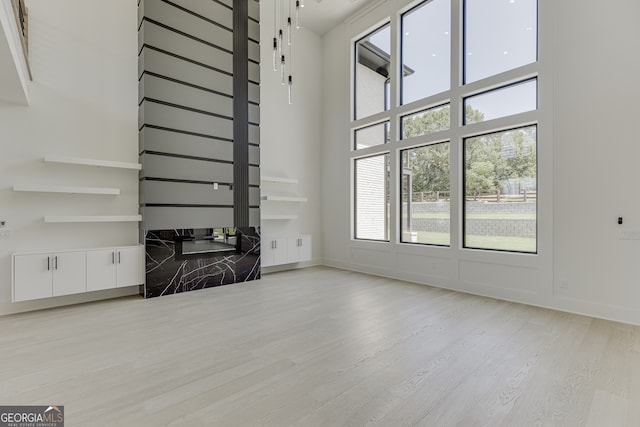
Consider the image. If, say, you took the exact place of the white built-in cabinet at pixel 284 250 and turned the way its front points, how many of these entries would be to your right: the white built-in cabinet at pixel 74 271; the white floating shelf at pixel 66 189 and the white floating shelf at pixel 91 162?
3

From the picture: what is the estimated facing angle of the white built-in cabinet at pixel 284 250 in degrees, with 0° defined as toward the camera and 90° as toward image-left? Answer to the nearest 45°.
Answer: approximately 315°

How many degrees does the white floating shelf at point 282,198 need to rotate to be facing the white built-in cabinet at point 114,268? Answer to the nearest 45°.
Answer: approximately 90° to its right

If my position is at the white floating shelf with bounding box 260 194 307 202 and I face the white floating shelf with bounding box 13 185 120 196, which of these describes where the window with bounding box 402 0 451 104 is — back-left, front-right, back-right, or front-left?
back-left

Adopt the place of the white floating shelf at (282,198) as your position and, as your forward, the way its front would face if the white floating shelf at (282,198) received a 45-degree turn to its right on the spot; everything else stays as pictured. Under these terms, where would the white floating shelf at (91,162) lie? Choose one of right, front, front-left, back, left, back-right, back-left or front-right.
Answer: front-right

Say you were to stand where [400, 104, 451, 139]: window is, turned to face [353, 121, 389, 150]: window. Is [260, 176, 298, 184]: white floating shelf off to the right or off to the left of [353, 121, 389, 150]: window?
left

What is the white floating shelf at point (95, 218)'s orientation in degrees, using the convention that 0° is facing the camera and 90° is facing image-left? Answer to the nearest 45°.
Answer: approximately 0°

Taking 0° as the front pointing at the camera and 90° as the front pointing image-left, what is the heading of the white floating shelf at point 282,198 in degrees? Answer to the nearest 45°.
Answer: approximately 315°

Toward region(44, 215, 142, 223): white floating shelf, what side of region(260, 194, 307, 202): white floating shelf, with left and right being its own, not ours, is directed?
right
